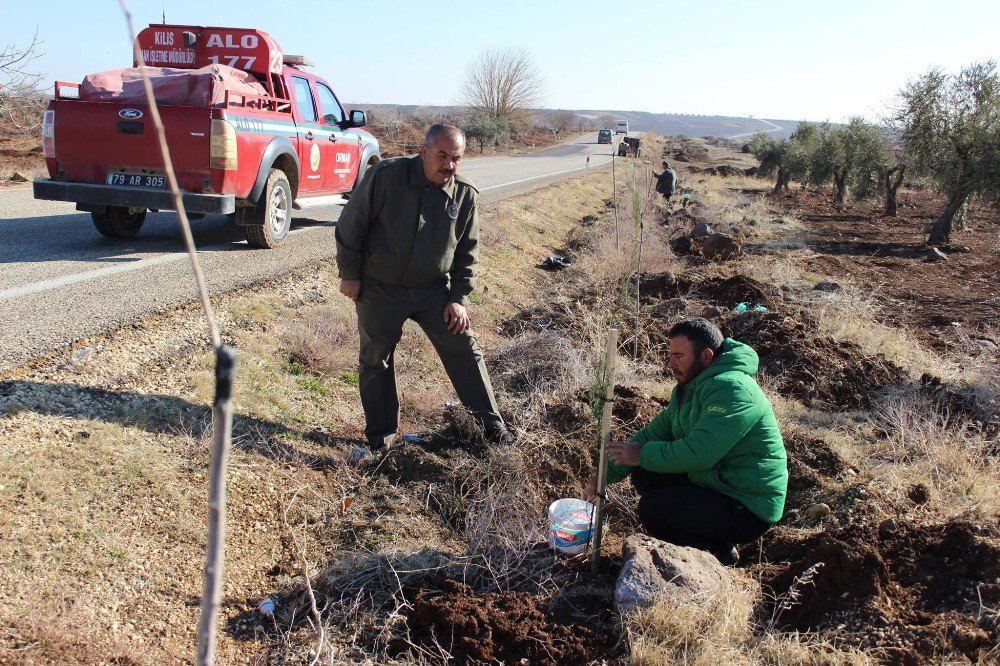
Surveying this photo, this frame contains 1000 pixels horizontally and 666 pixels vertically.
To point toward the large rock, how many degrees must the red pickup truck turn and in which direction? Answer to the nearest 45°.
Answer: approximately 135° to its right

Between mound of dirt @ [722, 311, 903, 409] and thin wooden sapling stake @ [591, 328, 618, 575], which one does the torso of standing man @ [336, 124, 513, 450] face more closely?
the thin wooden sapling stake

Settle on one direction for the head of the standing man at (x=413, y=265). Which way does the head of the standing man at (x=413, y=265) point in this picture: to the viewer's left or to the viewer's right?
to the viewer's right

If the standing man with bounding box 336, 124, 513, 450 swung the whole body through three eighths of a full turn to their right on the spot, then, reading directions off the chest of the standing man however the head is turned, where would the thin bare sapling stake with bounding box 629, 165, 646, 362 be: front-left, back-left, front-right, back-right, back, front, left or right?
back-right

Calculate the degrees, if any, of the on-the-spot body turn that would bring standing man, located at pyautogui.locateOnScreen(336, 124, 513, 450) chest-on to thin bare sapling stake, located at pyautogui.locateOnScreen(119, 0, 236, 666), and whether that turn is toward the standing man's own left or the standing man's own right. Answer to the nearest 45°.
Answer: approximately 45° to the standing man's own right

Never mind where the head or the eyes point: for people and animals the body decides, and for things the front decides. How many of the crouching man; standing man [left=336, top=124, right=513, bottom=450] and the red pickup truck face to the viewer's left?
1

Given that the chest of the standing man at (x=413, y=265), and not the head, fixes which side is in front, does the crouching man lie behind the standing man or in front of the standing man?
in front

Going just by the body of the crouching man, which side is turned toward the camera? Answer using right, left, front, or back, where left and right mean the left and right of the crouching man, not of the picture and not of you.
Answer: left

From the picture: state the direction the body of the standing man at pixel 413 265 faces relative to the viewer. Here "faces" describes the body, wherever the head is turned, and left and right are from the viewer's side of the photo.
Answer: facing the viewer and to the right of the viewer

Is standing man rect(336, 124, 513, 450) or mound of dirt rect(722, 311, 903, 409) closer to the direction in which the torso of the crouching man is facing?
the standing man

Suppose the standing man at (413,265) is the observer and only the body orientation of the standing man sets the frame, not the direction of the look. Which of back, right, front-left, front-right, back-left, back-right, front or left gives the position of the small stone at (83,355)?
back-right

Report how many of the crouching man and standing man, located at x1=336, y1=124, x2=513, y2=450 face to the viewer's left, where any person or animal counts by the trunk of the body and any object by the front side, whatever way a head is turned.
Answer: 1

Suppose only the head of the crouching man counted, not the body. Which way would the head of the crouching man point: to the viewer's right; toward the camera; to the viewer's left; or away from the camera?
to the viewer's left

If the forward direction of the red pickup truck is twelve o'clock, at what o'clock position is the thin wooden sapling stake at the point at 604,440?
The thin wooden sapling stake is roughly at 4 o'clock from the red pickup truck.

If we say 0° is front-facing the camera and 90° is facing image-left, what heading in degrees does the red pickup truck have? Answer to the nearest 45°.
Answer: approximately 225°

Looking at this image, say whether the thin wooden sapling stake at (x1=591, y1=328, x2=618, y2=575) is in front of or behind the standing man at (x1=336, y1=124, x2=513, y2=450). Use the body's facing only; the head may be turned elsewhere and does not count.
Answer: in front

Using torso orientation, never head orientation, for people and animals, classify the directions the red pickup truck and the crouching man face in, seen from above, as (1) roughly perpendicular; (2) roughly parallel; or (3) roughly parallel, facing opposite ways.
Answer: roughly perpendicular

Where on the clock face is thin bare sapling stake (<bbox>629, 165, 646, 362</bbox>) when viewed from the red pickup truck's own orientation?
The thin bare sapling stake is roughly at 3 o'clock from the red pickup truck.
